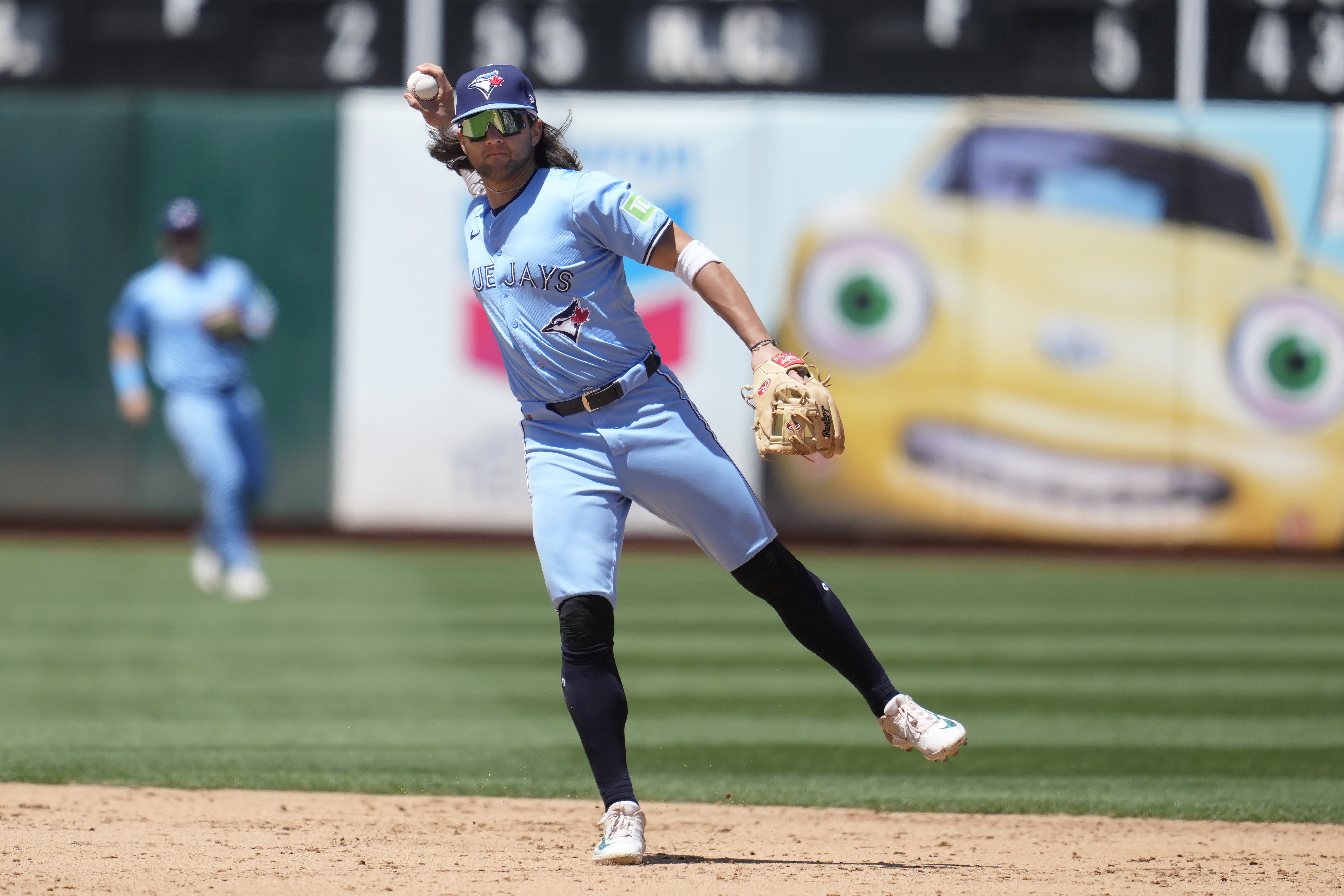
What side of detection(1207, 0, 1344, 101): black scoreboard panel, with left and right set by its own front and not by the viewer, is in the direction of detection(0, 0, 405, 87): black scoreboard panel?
right

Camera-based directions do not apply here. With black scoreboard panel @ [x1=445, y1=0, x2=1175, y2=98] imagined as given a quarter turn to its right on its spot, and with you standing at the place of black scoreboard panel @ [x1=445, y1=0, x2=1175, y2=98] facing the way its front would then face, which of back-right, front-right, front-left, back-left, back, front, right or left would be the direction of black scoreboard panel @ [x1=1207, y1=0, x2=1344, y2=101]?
back

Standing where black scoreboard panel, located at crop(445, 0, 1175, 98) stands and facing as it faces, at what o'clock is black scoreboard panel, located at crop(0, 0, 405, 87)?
black scoreboard panel, located at crop(0, 0, 405, 87) is roughly at 3 o'clock from black scoreboard panel, located at crop(445, 0, 1175, 98).

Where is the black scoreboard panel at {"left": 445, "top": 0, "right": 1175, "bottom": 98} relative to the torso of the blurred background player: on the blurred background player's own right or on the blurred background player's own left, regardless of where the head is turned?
on the blurred background player's own left

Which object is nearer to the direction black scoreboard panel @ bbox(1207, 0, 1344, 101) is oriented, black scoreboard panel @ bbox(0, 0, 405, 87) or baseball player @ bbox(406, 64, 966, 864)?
the baseball player

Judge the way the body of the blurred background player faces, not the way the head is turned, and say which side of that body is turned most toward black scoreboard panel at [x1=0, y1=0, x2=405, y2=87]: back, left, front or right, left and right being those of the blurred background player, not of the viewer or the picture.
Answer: back

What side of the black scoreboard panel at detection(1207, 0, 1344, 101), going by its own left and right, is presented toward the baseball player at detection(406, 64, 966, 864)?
front

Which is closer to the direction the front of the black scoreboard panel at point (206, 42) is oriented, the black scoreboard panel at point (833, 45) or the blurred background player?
the blurred background player

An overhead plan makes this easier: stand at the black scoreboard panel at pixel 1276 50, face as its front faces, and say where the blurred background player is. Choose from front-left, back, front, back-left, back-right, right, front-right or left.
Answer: front-right

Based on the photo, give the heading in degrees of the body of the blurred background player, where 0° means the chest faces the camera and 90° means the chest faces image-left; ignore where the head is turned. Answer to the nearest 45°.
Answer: approximately 0°
